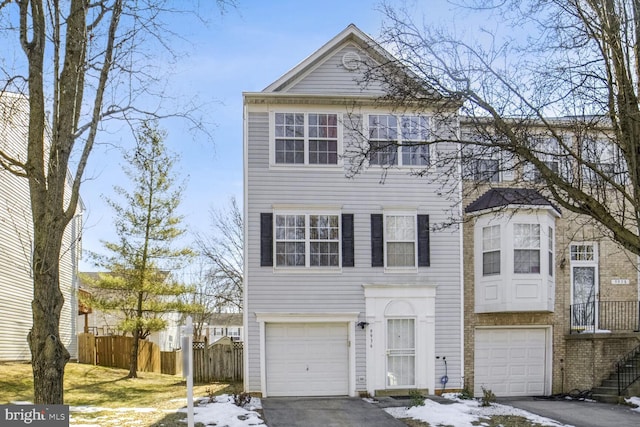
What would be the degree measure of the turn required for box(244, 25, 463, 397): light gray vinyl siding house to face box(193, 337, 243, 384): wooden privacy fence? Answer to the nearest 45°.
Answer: approximately 135° to its right

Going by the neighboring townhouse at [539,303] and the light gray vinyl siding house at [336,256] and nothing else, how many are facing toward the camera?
2

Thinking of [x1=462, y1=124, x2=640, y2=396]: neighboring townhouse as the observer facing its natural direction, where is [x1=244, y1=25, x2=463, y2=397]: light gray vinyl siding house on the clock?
The light gray vinyl siding house is roughly at 2 o'clock from the neighboring townhouse.

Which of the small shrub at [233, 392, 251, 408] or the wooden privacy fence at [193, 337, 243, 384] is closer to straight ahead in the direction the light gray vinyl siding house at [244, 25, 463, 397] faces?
the small shrub

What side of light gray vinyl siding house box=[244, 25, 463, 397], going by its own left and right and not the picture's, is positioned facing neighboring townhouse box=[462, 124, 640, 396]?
left

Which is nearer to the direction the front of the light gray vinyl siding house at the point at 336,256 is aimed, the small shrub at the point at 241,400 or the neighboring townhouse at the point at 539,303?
the small shrub

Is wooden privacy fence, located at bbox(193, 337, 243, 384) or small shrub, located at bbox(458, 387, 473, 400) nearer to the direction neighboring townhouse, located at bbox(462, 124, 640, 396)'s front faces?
the small shrub

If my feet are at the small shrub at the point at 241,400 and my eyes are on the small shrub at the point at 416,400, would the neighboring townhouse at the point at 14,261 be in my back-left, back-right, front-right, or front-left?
back-left

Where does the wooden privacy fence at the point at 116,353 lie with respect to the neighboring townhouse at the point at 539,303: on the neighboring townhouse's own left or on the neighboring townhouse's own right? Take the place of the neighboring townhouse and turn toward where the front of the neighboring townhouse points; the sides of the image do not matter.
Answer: on the neighboring townhouse's own right

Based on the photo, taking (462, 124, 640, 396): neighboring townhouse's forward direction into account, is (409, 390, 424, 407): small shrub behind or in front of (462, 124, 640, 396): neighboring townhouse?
in front

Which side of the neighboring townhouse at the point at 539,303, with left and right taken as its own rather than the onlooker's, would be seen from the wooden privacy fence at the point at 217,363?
right

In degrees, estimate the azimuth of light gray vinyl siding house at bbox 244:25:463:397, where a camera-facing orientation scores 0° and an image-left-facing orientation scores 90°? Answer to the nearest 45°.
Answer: approximately 0°
